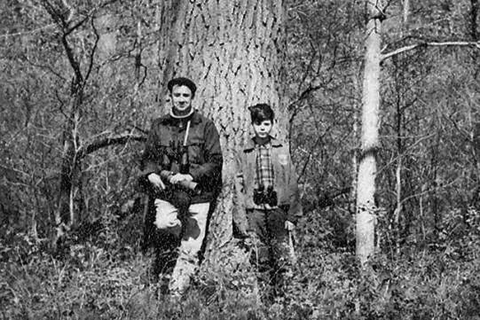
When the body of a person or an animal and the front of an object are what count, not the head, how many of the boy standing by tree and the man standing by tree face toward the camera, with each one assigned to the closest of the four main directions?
2

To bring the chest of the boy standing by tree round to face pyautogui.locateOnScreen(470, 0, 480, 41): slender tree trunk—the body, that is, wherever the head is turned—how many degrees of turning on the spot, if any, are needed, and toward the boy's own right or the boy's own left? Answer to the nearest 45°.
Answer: approximately 135° to the boy's own left

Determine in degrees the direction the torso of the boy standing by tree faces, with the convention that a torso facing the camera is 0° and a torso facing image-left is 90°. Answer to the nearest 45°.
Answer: approximately 0°

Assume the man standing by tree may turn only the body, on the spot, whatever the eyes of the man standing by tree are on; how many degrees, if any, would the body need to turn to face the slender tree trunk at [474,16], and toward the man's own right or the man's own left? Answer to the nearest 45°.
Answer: approximately 135° to the man's own left

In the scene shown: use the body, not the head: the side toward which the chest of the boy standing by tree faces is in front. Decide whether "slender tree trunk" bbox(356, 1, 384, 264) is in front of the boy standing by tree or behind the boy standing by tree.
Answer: behind

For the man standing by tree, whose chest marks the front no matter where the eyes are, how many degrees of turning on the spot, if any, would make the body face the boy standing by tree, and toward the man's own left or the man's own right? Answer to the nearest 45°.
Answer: approximately 90° to the man's own left
